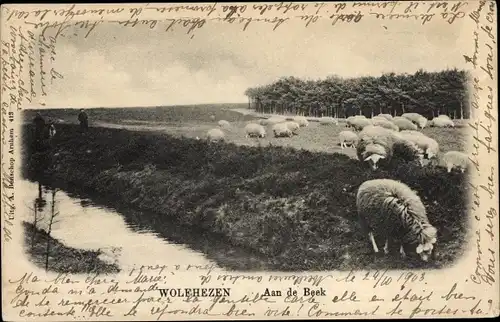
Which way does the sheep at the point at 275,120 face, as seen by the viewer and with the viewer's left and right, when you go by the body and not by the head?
facing to the left of the viewer

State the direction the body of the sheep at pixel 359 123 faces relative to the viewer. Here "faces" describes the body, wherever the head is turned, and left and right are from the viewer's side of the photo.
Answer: facing to the left of the viewer

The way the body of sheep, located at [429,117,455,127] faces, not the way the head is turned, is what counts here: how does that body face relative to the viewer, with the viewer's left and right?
facing to the right of the viewer

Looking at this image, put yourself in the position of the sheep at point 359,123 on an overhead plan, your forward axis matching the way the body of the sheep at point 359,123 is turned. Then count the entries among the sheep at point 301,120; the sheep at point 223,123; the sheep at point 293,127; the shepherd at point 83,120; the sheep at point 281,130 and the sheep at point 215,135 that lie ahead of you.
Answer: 6

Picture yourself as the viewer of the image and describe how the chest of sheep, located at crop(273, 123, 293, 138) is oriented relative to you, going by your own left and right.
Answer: facing to the right of the viewer
